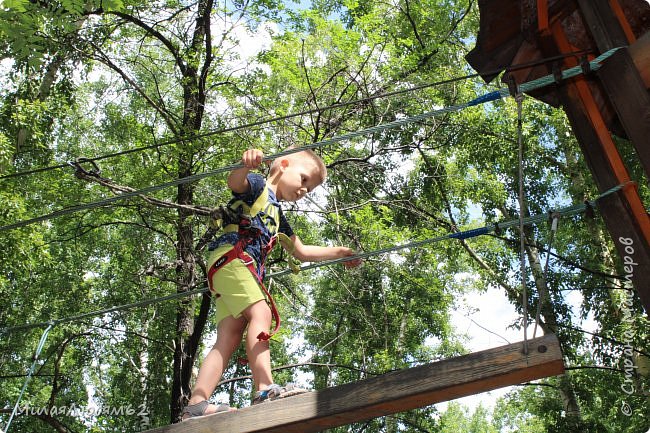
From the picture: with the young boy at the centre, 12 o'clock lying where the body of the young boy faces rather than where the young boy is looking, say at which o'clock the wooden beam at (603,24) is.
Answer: The wooden beam is roughly at 1 o'clock from the young boy.

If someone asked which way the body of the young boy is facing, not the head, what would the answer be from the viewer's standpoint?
to the viewer's right
